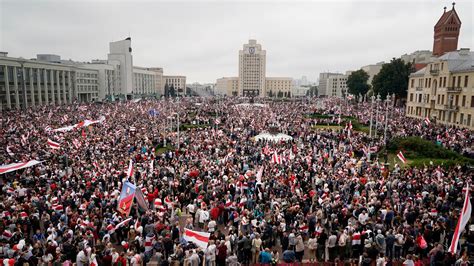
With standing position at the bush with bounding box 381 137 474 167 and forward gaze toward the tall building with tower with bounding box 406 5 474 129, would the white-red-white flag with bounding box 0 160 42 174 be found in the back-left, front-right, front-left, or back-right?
back-left

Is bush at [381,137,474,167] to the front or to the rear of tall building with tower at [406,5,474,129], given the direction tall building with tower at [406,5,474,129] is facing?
to the front

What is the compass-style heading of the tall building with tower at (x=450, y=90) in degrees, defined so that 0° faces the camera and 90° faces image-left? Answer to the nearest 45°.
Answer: approximately 45°

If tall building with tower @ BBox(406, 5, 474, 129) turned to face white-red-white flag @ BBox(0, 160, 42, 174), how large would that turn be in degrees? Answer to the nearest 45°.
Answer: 0° — it already faces it
